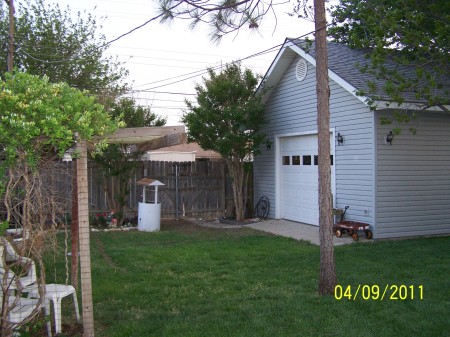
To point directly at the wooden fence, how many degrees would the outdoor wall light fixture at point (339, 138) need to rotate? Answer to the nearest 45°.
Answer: approximately 90° to its right

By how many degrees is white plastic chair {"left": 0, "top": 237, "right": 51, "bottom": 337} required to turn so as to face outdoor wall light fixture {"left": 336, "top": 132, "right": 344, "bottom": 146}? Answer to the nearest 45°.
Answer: approximately 90° to its left

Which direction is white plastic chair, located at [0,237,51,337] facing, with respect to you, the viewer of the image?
facing the viewer and to the right of the viewer

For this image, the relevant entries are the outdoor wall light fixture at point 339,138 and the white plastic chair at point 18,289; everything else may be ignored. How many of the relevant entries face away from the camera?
0

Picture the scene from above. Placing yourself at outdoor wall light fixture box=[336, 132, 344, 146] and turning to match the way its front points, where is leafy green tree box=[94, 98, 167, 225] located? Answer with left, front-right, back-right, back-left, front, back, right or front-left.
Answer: front-right

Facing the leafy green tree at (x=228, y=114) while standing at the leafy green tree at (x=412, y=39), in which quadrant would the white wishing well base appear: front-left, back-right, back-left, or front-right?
front-left

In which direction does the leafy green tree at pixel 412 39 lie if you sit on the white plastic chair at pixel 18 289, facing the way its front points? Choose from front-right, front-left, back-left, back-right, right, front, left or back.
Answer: front-left

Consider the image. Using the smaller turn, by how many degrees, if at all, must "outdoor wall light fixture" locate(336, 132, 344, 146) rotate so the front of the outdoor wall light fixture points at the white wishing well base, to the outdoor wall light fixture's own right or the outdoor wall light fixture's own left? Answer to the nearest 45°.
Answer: approximately 45° to the outdoor wall light fixture's own right

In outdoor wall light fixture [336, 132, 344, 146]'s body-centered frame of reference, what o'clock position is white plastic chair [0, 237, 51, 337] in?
The white plastic chair is roughly at 11 o'clock from the outdoor wall light fixture.
